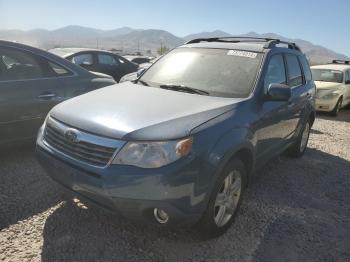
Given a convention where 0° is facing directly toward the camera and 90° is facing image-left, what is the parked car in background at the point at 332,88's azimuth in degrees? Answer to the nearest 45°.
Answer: approximately 45°

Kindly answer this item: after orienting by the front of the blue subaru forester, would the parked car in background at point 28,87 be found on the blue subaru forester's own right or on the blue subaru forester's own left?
on the blue subaru forester's own right

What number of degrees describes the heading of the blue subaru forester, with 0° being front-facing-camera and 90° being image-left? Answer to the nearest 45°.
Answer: approximately 45°

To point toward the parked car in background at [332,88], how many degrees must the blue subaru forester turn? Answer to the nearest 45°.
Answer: approximately 180°

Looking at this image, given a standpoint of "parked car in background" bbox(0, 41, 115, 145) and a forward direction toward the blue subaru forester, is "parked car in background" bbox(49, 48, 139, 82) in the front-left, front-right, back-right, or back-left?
back-left
